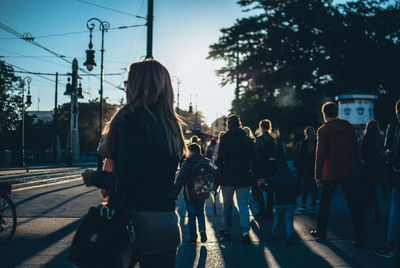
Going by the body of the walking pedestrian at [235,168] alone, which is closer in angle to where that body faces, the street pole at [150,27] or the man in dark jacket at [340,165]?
the street pole

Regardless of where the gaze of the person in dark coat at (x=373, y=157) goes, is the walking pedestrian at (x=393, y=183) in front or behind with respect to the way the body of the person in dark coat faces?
behind

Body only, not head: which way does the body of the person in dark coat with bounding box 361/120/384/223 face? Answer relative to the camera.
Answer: away from the camera

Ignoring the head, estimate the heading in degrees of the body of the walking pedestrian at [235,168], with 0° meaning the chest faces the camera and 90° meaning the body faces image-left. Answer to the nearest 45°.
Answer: approximately 180°

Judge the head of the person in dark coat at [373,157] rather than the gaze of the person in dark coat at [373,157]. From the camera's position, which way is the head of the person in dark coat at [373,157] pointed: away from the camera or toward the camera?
away from the camera

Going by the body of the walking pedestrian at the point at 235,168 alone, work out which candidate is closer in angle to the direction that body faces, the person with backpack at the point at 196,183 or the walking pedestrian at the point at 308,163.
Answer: the walking pedestrian

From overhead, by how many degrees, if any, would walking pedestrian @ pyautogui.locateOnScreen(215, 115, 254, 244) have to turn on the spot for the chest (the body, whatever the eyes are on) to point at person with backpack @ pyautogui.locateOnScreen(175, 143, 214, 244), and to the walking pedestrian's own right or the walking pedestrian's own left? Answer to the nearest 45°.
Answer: approximately 90° to the walking pedestrian's own left

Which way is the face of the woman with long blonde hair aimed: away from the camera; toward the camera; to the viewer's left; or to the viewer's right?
away from the camera

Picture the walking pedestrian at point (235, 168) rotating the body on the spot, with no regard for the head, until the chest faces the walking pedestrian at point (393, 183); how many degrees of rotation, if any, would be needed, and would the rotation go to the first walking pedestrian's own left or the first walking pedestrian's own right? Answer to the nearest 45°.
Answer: approximately 135° to the first walking pedestrian's own right

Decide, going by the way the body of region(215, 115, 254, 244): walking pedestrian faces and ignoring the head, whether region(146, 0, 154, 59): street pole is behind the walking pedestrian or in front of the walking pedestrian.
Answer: in front

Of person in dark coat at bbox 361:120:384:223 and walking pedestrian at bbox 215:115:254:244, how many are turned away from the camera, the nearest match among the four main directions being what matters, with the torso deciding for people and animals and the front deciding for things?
2

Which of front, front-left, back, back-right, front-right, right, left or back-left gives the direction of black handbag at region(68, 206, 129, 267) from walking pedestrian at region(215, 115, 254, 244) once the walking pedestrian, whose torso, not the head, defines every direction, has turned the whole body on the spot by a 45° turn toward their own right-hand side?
back-right

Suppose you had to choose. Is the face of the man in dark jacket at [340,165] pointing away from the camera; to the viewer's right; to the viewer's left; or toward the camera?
away from the camera

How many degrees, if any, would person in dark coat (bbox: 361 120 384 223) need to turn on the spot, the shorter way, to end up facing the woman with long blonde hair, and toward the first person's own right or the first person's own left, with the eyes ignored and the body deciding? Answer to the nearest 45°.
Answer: approximately 180°
